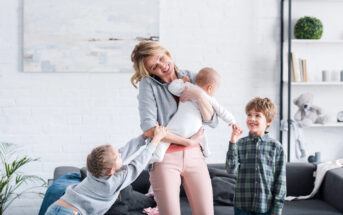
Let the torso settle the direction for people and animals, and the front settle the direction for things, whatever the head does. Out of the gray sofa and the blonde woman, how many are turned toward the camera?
2

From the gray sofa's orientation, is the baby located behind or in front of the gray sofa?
in front

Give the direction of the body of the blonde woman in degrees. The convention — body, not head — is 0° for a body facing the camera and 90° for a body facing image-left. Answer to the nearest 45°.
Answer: approximately 0°

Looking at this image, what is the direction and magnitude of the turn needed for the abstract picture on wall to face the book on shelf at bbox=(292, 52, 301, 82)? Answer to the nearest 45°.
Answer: approximately 90° to its left

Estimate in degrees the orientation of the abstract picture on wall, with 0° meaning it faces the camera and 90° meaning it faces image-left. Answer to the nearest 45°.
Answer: approximately 0°

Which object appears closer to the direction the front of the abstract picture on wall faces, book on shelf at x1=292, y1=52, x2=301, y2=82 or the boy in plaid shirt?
the boy in plaid shirt

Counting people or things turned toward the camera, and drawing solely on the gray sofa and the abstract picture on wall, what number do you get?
2
